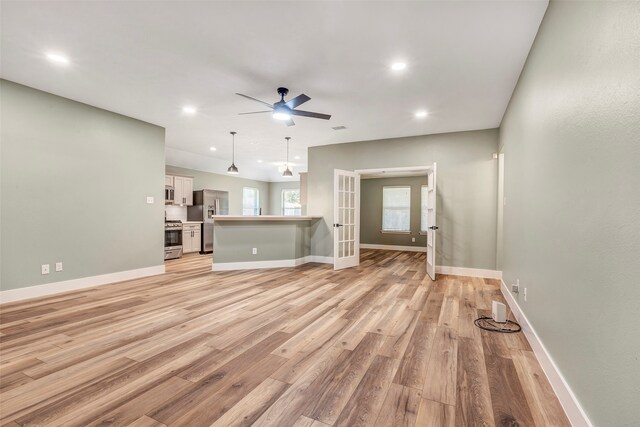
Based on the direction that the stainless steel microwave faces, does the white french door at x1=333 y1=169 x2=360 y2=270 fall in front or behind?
in front

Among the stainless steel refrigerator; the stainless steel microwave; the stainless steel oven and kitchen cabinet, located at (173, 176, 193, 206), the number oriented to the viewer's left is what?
0

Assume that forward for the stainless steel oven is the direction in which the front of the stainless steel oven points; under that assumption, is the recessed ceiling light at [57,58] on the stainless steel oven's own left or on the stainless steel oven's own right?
on the stainless steel oven's own right

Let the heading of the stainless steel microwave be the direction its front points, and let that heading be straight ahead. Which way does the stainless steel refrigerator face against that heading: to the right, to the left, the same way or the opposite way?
the same way

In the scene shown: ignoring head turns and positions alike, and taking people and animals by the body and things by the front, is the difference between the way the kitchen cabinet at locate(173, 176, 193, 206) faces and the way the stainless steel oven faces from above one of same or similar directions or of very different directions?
same or similar directions

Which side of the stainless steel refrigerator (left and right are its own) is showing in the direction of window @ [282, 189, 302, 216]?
left

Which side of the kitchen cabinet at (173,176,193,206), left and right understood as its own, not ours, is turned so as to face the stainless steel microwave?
right

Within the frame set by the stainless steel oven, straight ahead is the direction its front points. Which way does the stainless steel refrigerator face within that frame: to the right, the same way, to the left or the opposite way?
the same way

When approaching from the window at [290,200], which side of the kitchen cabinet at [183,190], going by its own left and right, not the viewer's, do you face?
left

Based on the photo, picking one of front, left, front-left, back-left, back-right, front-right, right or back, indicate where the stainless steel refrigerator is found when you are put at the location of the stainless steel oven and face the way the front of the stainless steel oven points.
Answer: left

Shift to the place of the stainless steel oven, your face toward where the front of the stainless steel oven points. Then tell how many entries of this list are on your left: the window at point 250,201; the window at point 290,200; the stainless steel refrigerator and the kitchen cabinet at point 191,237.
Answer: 4

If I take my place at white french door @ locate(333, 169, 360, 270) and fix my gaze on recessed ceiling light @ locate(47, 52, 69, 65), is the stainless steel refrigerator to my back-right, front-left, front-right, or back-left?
front-right

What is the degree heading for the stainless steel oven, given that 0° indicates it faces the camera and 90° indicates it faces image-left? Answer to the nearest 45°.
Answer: approximately 315°

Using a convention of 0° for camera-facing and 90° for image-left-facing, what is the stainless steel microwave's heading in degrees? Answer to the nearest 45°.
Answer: approximately 315°

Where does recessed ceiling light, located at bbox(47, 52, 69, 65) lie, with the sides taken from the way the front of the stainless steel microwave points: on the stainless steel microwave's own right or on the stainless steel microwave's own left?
on the stainless steel microwave's own right

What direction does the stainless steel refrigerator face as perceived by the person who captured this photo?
facing the viewer and to the right of the viewer
